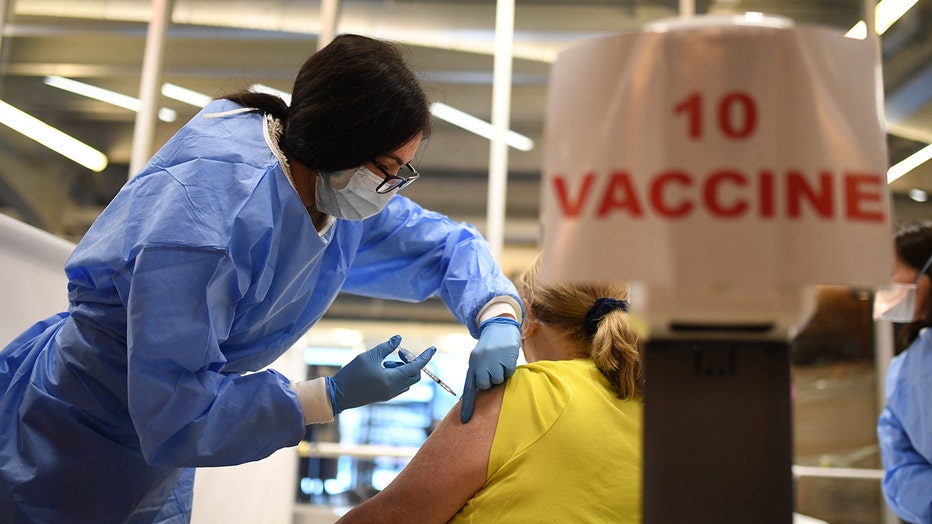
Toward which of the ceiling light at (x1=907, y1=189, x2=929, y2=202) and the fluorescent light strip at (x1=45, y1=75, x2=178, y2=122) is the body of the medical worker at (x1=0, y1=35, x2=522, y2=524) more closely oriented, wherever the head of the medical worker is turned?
the ceiling light

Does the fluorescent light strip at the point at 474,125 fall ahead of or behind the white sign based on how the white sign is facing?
behind

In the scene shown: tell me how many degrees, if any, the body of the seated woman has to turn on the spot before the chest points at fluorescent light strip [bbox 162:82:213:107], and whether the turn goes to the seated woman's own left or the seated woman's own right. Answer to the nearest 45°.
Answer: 0° — they already face it

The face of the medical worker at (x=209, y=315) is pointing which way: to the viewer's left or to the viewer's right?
to the viewer's right

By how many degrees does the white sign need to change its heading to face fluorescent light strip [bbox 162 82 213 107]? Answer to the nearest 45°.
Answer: approximately 135° to its right

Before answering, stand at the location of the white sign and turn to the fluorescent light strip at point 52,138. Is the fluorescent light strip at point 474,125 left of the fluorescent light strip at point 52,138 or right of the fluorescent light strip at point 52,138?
right

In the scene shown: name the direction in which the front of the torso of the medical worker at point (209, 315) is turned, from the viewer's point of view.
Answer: to the viewer's right

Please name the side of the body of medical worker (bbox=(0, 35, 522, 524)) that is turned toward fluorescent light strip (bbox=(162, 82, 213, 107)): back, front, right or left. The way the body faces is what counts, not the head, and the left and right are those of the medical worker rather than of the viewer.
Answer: left

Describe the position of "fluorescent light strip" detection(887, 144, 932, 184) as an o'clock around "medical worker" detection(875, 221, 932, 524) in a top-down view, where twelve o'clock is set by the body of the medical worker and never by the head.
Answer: The fluorescent light strip is roughly at 3 o'clock from the medical worker.

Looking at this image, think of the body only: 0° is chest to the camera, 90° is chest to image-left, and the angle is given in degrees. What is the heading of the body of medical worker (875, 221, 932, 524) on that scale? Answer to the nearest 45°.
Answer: approximately 90°

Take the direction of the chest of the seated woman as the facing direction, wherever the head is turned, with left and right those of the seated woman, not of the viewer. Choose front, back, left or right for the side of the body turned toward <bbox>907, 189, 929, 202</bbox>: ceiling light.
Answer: right

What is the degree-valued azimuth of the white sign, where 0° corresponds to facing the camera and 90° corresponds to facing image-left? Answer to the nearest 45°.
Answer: approximately 0°
